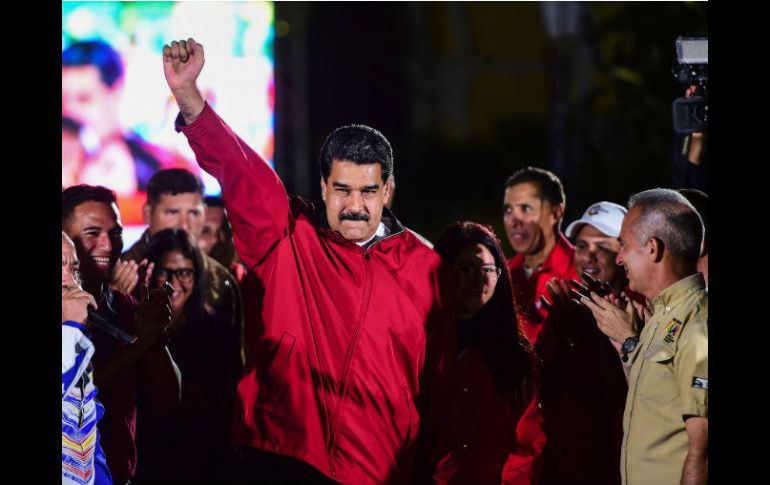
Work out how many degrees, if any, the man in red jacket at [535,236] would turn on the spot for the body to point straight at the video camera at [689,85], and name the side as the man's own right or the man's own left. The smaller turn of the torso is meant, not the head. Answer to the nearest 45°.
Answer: approximately 90° to the man's own left

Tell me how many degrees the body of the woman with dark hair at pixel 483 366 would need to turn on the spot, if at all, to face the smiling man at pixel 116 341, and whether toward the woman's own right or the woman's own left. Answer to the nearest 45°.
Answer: approximately 90° to the woman's own right

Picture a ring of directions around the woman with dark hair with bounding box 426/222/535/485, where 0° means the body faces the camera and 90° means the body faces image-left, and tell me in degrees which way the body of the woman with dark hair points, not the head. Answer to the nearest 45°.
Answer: approximately 0°

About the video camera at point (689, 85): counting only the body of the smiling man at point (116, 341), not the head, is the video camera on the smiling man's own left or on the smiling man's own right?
on the smiling man's own left

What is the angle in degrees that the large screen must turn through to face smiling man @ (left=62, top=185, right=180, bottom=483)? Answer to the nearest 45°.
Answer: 0° — it already faces them

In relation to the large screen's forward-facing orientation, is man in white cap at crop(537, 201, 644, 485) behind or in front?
in front

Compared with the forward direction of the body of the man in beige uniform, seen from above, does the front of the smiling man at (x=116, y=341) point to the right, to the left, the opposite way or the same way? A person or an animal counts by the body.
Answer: the opposite way

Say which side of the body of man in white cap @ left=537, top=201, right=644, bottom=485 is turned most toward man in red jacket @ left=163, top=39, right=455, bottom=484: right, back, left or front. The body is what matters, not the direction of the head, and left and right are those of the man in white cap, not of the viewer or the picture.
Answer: front

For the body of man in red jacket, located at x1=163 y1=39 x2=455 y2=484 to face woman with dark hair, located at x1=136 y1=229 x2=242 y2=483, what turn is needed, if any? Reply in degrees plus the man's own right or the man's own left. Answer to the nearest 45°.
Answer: approximately 135° to the man's own right

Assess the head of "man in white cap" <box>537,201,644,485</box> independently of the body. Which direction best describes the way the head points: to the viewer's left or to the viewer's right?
to the viewer's left

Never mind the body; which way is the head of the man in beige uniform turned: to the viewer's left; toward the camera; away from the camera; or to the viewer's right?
to the viewer's left
